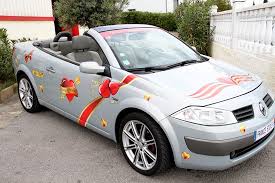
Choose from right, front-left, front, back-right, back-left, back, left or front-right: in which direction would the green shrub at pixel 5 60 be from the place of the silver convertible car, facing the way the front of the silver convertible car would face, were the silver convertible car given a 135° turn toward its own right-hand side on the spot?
front-right

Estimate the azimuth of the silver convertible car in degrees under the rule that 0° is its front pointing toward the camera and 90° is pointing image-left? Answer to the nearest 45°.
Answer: approximately 315°

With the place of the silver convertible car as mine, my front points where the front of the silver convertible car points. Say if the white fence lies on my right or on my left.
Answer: on my left

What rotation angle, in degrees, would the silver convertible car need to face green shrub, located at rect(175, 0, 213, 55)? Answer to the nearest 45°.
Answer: approximately 135° to its left
